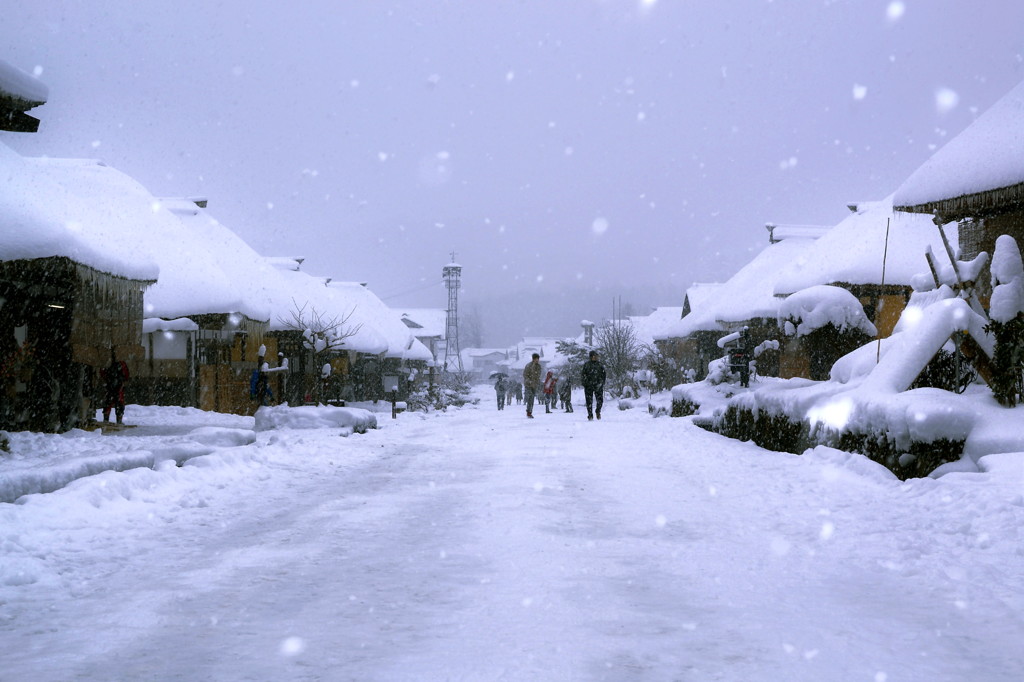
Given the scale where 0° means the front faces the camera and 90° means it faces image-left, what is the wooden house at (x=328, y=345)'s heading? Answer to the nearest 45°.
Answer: approximately 315°

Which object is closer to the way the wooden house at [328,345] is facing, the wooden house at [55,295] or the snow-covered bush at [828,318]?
the snow-covered bush

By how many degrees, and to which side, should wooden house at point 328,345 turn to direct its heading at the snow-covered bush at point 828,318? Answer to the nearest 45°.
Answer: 0° — it already faces it

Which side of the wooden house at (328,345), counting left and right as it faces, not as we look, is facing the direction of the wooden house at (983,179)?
front

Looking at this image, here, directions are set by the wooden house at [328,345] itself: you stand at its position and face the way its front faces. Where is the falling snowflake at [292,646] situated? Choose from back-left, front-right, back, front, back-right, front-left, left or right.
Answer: front-right

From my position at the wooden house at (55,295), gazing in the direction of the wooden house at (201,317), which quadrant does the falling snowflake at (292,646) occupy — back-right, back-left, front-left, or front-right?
back-right

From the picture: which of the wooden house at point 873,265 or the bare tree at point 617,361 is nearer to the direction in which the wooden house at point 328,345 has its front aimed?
the wooden house

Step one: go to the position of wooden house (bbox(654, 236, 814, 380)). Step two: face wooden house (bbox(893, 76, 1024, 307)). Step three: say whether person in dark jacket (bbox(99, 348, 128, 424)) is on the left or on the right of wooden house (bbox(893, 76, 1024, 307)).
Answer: right

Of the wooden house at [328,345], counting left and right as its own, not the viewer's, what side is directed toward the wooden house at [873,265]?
front

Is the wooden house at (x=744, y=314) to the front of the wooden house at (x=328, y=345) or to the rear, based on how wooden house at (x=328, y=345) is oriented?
to the front
